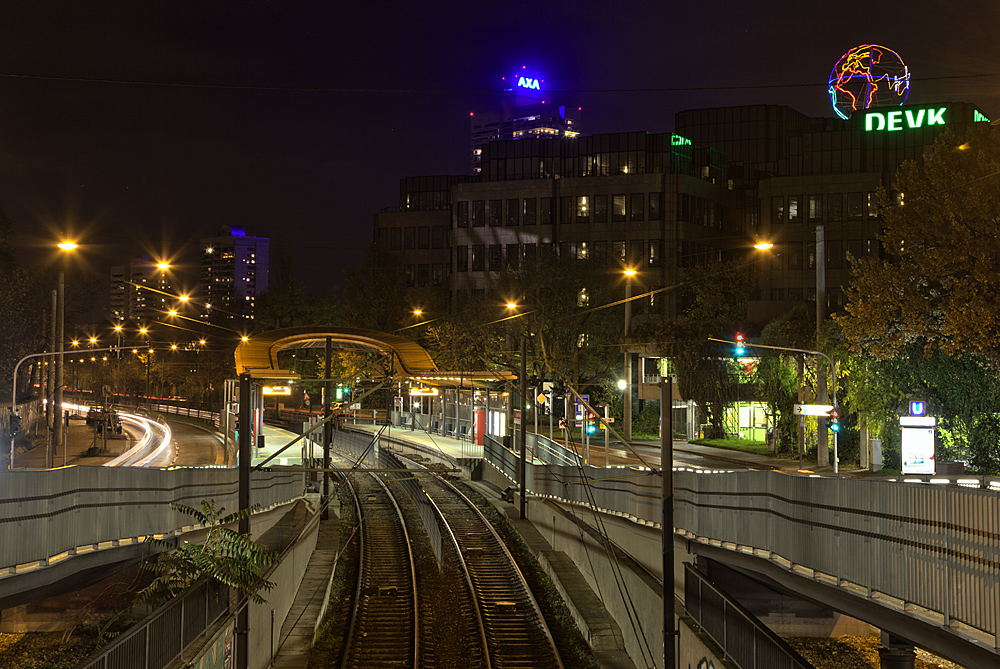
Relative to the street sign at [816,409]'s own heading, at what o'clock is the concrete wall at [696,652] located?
The concrete wall is roughly at 12 o'clock from the street sign.

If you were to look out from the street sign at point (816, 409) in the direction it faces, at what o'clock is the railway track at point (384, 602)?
The railway track is roughly at 1 o'clock from the street sign.

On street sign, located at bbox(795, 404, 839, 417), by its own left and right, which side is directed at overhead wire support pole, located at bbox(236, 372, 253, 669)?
front

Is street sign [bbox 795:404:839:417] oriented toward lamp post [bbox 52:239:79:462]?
no

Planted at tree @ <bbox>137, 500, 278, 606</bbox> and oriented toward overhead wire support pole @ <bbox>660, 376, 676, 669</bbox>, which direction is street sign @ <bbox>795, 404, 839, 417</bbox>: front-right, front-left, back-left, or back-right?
front-left

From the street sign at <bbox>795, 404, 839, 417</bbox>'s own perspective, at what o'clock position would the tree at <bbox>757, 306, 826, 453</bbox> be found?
The tree is roughly at 6 o'clock from the street sign.

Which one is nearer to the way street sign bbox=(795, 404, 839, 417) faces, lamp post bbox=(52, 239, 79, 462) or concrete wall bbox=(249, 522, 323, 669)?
the concrete wall

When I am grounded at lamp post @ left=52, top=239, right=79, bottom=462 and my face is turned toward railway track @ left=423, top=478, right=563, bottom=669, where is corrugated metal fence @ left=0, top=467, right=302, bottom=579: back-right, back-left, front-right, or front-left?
front-right

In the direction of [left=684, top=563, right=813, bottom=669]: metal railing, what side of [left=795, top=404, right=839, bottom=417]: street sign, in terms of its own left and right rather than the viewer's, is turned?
front

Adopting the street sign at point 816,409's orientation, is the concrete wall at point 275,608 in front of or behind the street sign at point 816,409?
in front

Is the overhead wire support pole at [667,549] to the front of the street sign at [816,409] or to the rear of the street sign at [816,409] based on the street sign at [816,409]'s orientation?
to the front

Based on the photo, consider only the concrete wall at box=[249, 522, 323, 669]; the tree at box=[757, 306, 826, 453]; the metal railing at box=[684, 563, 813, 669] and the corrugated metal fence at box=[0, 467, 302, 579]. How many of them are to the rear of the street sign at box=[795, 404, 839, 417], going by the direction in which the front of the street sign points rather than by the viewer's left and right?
1

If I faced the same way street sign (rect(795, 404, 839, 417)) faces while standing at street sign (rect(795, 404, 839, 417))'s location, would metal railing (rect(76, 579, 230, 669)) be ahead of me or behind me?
ahead

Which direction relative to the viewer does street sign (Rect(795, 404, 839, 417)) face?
toward the camera
